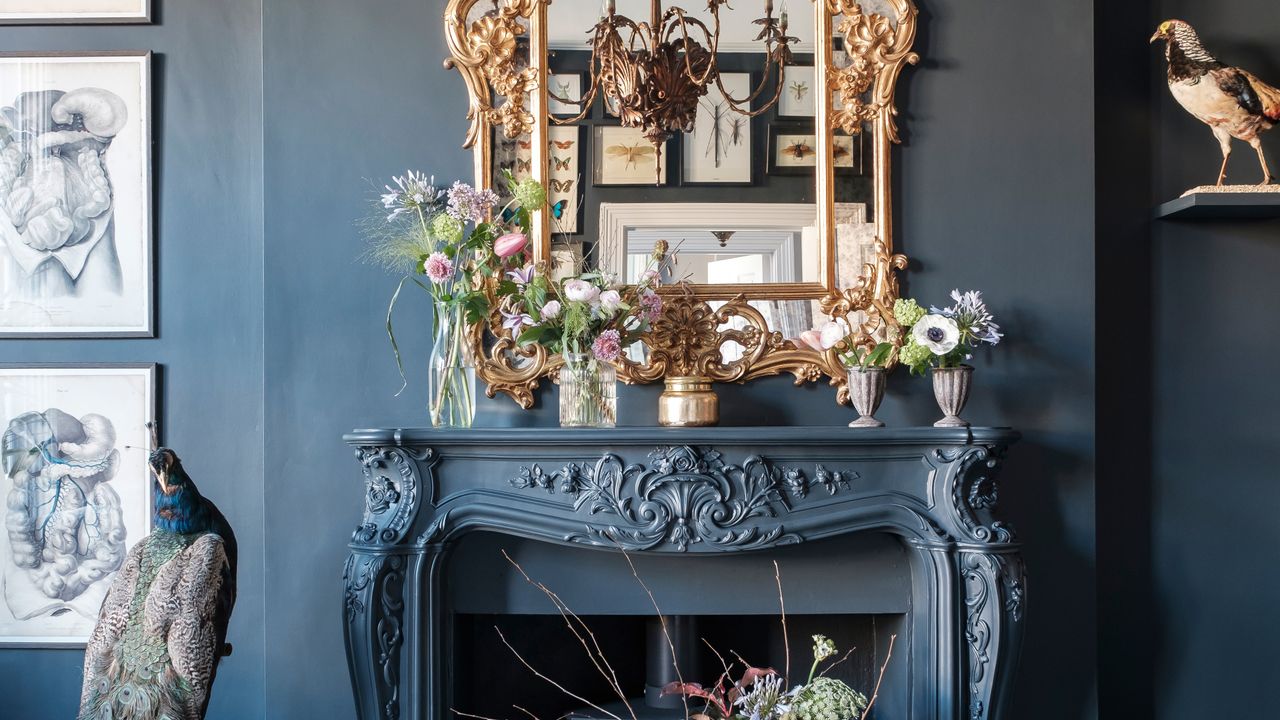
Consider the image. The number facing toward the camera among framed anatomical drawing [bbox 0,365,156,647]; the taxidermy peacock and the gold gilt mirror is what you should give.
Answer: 2

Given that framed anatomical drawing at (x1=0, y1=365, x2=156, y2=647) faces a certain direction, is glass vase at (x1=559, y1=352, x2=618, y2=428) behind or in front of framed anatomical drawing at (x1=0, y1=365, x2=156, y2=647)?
in front

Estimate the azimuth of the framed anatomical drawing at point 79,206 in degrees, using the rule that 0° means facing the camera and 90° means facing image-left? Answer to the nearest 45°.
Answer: approximately 0°

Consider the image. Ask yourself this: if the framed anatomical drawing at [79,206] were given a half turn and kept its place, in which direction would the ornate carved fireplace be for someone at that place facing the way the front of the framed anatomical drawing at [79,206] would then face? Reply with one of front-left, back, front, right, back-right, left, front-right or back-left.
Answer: back-right

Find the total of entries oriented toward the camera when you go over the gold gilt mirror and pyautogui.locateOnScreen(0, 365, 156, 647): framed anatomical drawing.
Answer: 2

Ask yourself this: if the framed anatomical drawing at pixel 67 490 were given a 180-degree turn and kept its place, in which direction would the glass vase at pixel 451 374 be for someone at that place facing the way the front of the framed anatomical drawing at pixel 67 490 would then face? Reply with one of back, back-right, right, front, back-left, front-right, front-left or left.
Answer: back-right

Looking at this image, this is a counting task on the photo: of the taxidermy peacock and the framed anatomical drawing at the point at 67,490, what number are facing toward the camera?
1

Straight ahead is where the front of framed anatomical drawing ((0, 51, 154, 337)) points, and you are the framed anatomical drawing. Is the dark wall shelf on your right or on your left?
on your left
